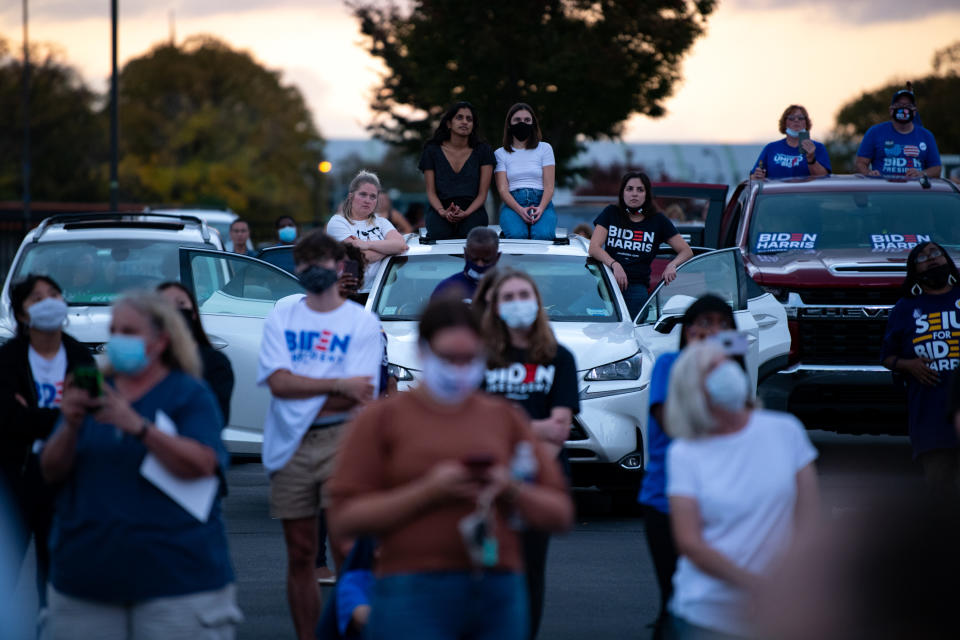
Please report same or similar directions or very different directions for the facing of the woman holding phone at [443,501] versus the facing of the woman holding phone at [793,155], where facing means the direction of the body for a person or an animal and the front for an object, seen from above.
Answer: same or similar directions

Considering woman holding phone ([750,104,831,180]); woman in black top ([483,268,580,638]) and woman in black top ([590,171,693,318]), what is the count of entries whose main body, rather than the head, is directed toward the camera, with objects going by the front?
3

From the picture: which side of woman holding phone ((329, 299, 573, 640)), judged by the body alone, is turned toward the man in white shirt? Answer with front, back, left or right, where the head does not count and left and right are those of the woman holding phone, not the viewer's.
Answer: back

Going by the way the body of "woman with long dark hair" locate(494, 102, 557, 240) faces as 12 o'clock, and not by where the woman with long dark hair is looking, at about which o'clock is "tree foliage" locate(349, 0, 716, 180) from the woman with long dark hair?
The tree foliage is roughly at 6 o'clock from the woman with long dark hair.

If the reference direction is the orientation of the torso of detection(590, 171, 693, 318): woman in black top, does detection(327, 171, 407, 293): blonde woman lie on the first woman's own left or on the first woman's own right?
on the first woman's own right

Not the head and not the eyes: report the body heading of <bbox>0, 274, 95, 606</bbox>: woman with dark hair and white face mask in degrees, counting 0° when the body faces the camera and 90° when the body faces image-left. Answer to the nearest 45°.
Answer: approximately 315°

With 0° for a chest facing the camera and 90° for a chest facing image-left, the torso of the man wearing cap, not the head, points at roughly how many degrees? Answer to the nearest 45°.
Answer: approximately 0°

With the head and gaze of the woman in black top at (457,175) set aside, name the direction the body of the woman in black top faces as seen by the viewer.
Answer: toward the camera

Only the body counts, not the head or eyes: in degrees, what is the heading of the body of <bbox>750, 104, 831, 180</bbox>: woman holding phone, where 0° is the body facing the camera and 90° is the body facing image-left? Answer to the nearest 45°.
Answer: approximately 0°

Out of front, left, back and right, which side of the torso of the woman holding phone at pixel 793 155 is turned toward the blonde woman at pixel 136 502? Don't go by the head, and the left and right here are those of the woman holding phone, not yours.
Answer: front

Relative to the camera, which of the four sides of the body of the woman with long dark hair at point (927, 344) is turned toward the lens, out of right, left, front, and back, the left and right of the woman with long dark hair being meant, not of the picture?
front

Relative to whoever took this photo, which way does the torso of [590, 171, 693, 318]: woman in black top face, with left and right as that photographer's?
facing the viewer

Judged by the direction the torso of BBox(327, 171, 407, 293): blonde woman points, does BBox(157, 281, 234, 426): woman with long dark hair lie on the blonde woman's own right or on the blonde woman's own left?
on the blonde woman's own right

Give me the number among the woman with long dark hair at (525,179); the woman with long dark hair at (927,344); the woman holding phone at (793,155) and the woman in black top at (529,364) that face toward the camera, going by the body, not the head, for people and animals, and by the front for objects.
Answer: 4
